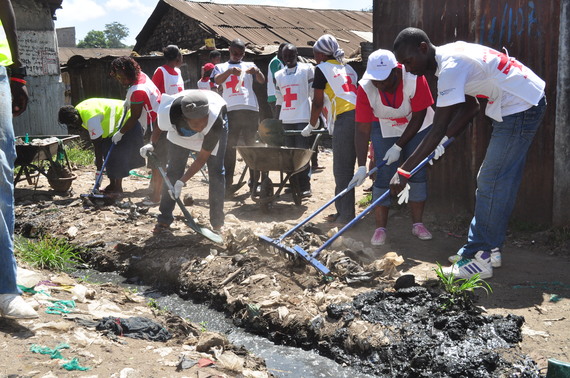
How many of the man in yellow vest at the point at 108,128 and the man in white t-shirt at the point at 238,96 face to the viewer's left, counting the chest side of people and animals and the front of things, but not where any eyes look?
1

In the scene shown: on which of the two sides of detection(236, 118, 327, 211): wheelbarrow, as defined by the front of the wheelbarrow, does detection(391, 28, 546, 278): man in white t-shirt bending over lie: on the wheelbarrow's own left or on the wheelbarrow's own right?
on the wheelbarrow's own left

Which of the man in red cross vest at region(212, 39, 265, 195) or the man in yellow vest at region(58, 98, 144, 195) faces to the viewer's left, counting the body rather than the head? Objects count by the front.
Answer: the man in yellow vest

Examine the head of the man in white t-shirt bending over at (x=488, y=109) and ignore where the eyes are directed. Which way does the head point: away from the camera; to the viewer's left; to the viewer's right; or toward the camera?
to the viewer's left

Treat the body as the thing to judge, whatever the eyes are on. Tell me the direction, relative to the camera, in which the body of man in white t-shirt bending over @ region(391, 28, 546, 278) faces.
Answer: to the viewer's left

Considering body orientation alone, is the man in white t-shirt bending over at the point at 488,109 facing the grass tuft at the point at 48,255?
yes

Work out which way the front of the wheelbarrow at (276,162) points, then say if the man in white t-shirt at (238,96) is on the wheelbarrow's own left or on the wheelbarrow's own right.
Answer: on the wheelbarrow's own right

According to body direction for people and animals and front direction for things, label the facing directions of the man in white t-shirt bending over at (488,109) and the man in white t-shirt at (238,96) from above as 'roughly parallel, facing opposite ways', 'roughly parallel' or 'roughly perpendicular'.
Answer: roughly perpendicular

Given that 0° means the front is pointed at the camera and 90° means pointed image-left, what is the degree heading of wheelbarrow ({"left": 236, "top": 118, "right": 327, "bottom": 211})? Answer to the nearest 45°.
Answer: approximately 45°

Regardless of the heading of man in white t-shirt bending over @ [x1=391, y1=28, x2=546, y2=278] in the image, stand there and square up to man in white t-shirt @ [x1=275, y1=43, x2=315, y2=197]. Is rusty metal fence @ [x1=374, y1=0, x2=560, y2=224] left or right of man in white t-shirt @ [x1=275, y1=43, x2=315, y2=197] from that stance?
right

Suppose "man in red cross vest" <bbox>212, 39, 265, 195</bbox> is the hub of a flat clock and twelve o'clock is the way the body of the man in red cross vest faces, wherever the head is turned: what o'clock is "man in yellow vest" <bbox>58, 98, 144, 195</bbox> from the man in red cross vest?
The man in yellow vest is roughly at 2 o'clock from the man in red cross vest.

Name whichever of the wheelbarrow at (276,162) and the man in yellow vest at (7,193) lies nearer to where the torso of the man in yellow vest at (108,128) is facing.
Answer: the man in yellow vest

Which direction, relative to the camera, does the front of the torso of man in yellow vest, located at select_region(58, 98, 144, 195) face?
to the viewer's left
